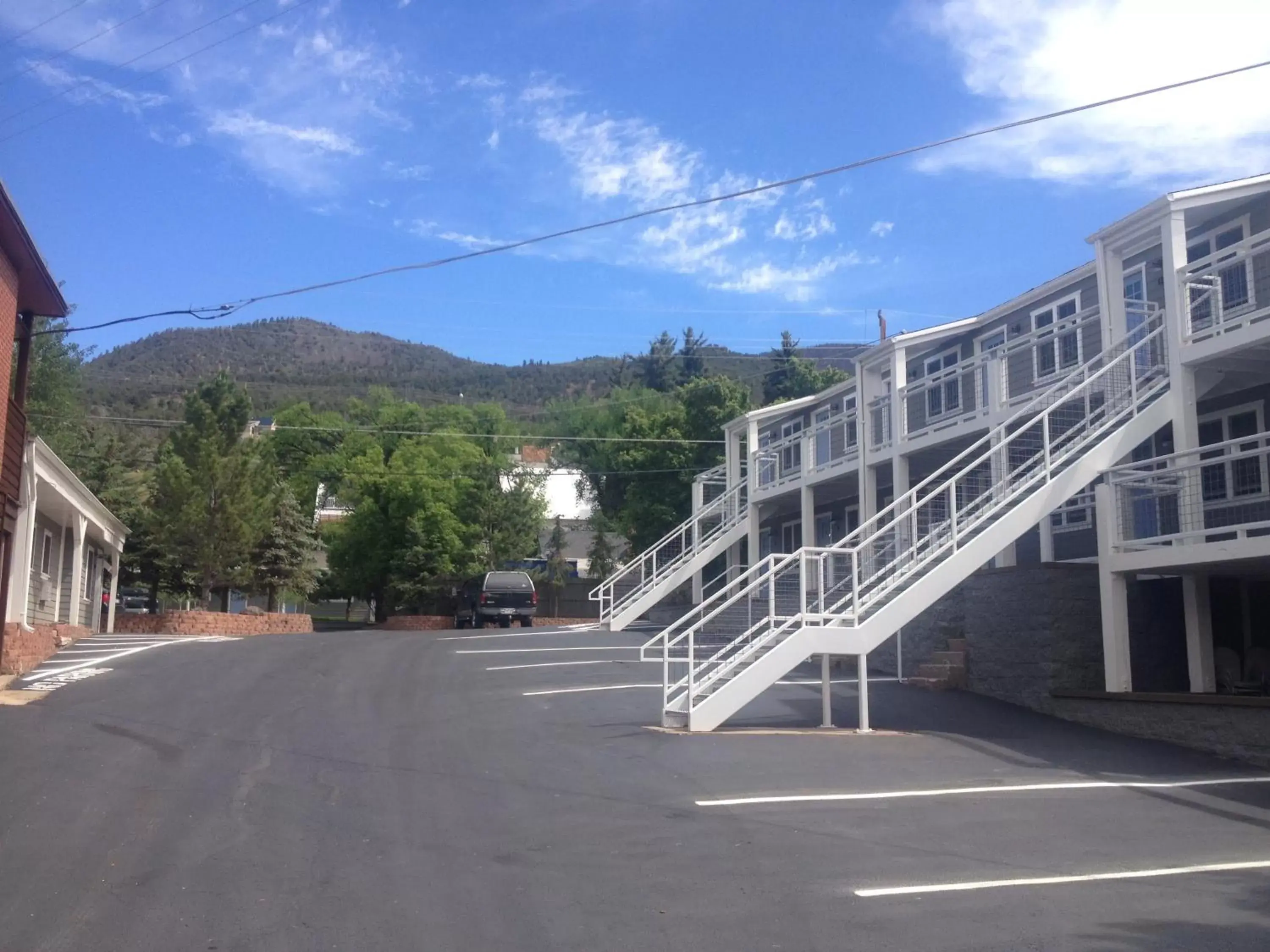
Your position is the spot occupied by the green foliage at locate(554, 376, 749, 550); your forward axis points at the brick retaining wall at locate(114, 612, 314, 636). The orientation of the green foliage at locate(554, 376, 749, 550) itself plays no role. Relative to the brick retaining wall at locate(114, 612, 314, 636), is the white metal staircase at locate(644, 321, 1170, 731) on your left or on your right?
left

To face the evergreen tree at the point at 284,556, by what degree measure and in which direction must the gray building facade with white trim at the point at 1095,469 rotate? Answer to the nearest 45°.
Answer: approximately 90° to its right

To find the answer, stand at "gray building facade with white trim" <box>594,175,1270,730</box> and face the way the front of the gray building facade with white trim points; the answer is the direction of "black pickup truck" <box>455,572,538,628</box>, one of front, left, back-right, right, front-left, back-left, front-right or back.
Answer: right

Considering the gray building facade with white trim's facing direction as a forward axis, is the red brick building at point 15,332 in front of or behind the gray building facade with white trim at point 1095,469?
in front

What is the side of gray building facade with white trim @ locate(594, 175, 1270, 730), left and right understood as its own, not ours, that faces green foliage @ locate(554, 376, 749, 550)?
right

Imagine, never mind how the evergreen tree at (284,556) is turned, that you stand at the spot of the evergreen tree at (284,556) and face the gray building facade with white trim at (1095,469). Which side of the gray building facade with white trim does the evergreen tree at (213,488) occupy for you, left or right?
right

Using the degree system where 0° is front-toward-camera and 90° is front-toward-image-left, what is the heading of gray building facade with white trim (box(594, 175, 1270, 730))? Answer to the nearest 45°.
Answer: approximately 45°

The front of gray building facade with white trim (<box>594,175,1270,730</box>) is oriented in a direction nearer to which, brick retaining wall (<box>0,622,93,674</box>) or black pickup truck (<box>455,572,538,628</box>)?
the brick retaining wall

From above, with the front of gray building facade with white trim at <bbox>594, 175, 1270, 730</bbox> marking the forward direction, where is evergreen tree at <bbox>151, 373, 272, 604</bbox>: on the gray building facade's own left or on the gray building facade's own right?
on the gray building facade's own right
